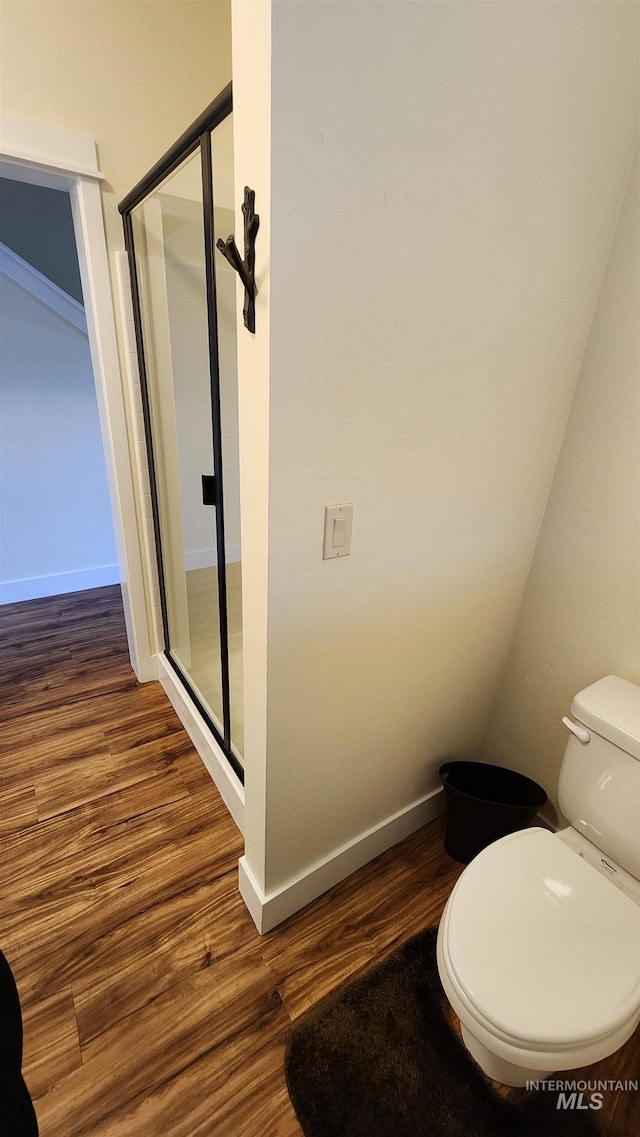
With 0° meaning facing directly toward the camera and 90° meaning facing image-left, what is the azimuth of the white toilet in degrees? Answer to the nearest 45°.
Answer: approximately 45°

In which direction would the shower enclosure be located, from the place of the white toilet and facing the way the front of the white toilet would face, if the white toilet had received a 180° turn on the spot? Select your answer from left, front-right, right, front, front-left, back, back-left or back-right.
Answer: back-left
